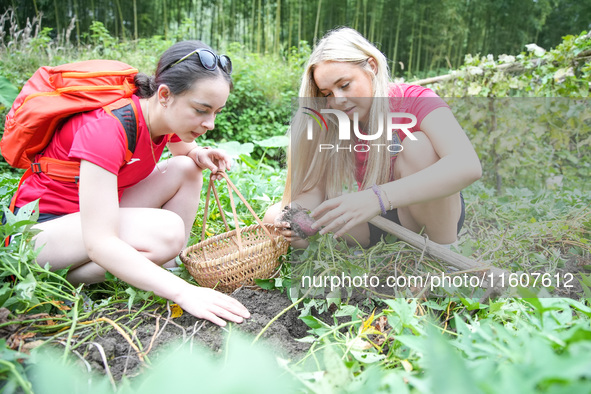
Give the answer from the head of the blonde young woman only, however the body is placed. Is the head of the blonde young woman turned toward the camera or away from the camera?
toward the camera

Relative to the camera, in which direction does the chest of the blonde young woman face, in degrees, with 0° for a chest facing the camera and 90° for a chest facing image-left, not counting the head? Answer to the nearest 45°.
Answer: approximately 45°
